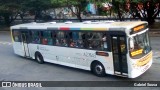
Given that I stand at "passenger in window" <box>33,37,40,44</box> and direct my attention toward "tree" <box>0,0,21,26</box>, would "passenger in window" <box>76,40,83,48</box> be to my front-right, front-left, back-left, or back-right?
back-right

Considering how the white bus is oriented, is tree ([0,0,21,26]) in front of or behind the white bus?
behind

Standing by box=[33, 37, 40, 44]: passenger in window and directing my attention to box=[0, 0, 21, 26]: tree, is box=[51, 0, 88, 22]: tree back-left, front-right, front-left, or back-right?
front-right

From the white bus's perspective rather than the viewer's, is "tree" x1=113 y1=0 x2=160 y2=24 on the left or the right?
on its left

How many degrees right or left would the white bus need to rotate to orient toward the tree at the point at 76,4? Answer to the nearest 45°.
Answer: approximately 135° to its left

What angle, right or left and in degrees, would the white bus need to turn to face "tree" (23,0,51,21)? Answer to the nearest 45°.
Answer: approximately 135° to its left
